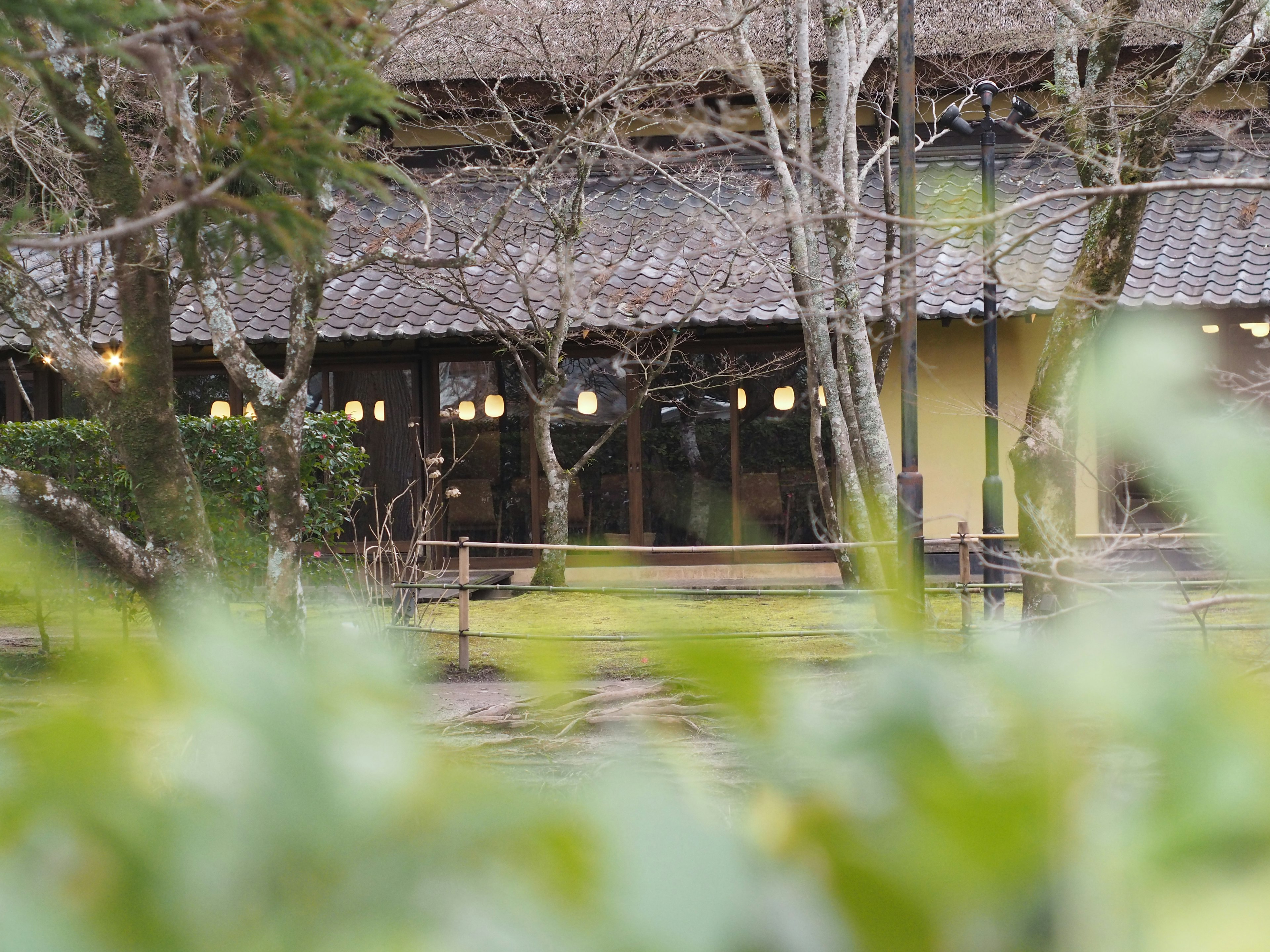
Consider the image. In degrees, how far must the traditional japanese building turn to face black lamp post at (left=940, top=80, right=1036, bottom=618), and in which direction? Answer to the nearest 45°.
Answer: approximately 45° to its left

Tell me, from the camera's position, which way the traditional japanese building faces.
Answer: facing the viewer

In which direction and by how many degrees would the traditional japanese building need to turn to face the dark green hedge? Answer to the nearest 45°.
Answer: approximately 45° to its right
